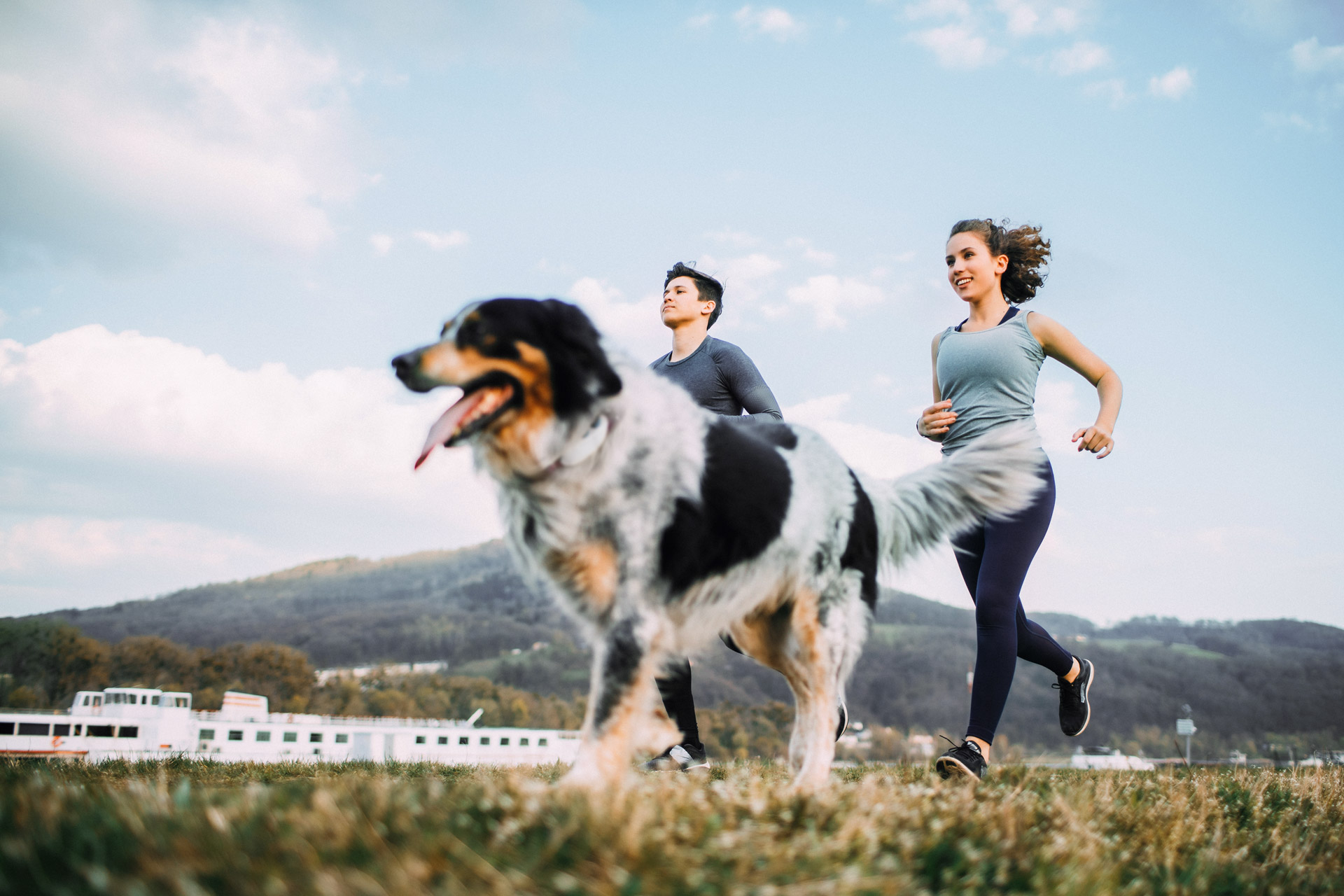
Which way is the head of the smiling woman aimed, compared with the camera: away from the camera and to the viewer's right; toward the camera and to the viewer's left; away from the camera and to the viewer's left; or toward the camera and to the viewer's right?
toward the camera and to the viewer's left

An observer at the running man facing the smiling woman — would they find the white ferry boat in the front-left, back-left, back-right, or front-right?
back-left

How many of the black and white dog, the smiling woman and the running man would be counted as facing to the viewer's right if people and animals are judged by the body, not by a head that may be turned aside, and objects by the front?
0

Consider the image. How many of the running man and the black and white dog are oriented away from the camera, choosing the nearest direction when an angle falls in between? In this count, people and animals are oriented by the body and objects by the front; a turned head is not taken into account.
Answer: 0

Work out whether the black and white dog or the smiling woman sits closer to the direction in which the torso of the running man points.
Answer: the black and white dog

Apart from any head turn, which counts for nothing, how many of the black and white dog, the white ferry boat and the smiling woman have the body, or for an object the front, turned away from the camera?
0

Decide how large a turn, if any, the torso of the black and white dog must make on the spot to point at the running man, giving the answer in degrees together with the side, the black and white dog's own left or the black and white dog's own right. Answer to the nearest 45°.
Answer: approximately 135° to the black and white dog's own right

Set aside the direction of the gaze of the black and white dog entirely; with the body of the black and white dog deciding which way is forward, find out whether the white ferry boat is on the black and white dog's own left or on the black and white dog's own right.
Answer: on the black and white dog's own right

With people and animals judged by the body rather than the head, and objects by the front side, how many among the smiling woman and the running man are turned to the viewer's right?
0

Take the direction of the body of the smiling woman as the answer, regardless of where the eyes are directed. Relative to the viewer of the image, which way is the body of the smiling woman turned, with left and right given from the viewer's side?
facing the viewer and to the left of the viewer

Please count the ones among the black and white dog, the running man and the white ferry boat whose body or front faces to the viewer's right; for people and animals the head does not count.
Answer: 0
